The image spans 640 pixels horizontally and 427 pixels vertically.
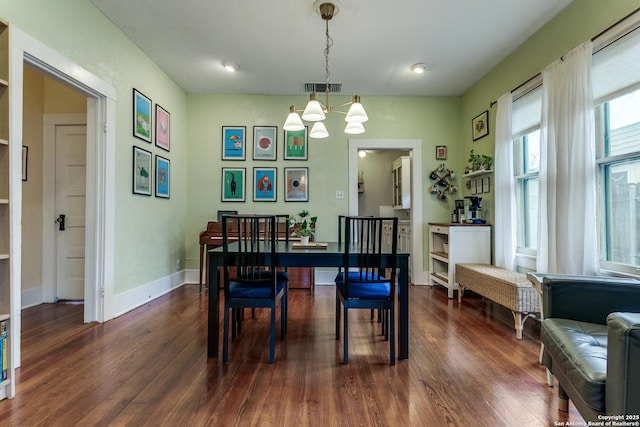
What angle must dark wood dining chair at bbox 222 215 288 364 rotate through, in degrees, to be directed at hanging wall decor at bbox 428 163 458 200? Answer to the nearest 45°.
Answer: approximately 45° to its right

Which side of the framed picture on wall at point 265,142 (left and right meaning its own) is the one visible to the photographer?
front

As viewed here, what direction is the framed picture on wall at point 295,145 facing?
toward the camera

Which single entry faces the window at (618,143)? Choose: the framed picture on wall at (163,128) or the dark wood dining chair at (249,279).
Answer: the framed picture on wall

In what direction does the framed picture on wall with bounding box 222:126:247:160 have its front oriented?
toward the camera

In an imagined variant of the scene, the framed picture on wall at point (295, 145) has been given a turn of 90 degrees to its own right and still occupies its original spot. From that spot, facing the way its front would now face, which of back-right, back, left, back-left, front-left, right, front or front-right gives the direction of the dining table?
left

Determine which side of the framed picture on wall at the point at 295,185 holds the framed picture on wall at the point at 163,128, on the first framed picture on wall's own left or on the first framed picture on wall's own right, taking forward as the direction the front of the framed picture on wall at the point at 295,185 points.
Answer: on the first framed picture on wall's own right

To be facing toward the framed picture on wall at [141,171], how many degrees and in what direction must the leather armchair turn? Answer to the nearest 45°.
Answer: approximately 45° to its right

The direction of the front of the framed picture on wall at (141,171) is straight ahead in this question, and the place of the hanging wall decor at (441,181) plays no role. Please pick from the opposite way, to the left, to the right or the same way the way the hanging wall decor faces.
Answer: to the right

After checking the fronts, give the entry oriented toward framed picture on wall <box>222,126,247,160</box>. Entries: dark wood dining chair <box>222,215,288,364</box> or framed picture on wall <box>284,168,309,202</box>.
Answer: the dark wood dining chair

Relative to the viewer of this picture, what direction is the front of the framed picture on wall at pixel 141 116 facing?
facing the viewer and to the right of the viewer

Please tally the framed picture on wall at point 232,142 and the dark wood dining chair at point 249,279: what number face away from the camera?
1

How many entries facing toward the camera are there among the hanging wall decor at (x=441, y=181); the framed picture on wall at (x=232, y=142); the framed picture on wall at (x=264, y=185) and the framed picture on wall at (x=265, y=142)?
4

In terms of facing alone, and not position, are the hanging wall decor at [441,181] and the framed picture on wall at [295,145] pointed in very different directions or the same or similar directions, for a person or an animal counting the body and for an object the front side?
same or similar directions

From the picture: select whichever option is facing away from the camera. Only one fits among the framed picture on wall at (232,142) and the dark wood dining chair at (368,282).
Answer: the dark wood dining chair

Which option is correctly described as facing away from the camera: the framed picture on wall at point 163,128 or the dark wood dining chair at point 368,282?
the dark wood dining chair

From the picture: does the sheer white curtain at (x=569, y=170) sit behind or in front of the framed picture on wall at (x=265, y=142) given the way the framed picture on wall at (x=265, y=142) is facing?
in front

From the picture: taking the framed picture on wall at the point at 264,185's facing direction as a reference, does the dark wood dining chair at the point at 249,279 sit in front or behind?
in front
